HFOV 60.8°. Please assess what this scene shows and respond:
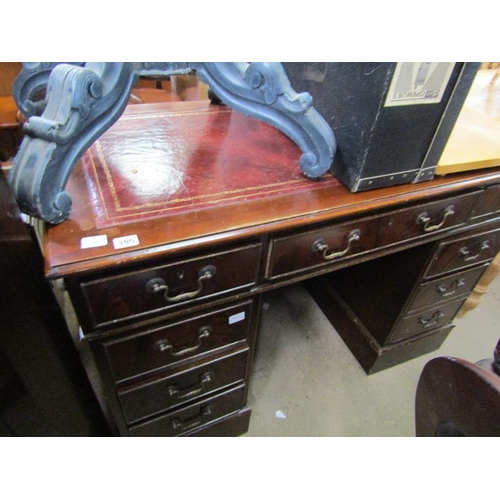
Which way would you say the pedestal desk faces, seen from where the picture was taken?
facing the viewer and to the right of the viewer

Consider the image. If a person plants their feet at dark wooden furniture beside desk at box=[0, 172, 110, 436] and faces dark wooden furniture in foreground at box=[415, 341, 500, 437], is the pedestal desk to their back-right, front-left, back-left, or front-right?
front-left
